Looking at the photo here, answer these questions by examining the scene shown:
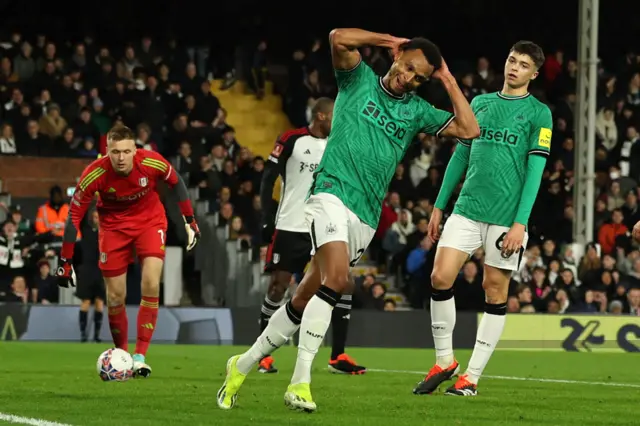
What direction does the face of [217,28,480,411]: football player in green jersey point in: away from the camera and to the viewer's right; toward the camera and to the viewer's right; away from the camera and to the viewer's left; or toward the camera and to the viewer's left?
toward the camera and to the viewer's left

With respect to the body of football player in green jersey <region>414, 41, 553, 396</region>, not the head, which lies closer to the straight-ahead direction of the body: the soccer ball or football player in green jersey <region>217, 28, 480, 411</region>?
the football player in green jersey

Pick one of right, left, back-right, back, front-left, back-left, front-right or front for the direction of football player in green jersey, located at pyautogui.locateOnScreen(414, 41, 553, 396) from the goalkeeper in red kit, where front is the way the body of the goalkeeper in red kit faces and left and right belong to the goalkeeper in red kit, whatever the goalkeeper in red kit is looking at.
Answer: front-left

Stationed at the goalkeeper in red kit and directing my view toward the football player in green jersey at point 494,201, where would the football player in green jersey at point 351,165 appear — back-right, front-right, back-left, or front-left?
front-right

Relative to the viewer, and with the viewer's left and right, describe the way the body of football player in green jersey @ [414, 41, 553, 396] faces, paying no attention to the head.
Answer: facing the viewer and to the left of the viewer

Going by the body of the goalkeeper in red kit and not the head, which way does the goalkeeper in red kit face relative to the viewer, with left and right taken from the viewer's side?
facing the viewer

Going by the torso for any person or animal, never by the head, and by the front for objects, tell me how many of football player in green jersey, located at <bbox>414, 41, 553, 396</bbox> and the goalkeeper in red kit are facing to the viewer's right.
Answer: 0

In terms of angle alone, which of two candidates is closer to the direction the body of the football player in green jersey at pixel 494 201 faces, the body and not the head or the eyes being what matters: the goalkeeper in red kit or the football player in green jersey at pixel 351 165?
the football player in green jersey

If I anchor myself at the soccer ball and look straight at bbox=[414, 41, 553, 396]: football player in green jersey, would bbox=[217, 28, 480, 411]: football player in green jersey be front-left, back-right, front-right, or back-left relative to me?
front-right
